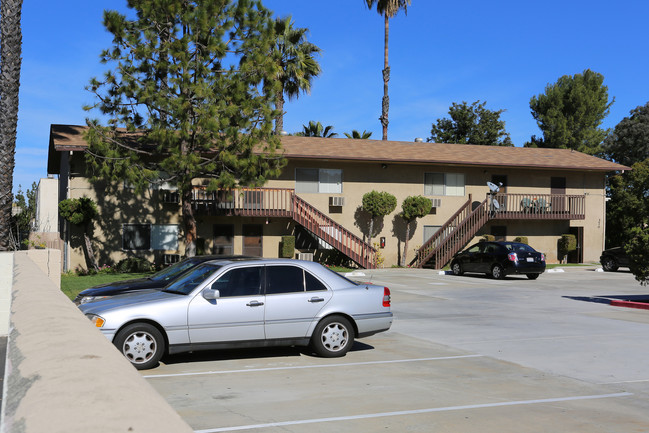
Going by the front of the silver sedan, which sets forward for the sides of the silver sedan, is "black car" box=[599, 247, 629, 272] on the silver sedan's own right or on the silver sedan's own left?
on the silver sedan's own right

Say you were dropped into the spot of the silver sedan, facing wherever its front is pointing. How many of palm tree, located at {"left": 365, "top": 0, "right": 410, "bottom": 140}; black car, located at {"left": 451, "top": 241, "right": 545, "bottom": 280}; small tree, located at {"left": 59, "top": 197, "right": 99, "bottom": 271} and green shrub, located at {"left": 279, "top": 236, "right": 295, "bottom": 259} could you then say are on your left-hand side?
0

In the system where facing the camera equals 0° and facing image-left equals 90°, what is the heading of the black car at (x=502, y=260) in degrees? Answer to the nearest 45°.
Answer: approximately 135°

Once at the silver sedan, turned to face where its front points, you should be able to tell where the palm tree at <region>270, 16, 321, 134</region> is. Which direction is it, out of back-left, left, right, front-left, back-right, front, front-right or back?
right

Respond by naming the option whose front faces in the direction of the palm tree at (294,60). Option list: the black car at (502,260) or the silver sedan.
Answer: the black car

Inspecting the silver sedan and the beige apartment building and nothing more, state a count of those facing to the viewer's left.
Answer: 1

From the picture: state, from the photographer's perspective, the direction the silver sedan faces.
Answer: facing to the left of the viewer

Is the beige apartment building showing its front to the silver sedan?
yes

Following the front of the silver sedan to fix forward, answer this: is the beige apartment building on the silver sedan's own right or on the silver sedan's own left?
on the silver sedan's own right

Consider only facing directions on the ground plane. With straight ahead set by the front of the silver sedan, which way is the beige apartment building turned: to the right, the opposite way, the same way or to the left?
to the left

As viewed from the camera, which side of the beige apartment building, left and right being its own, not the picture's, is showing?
front

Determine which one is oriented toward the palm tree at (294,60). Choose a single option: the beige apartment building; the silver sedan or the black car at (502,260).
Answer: the black car

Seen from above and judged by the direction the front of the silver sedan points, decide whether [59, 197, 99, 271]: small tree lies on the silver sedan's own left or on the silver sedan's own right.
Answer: on the silver sedan's own right

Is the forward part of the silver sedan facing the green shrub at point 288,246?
no

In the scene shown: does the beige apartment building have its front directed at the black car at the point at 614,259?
no

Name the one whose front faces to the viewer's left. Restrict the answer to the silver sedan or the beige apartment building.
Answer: the silver sedan

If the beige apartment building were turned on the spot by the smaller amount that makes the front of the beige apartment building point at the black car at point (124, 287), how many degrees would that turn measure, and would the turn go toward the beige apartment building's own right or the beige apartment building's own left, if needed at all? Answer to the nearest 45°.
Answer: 0° — it already faces it
